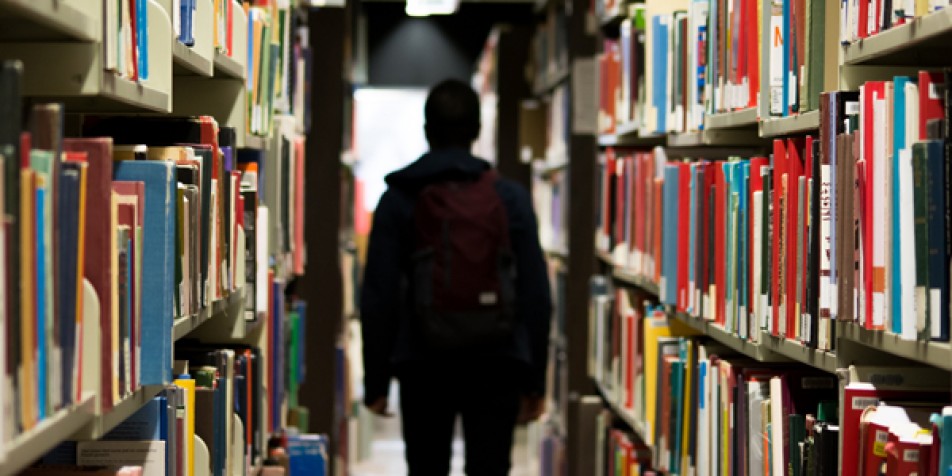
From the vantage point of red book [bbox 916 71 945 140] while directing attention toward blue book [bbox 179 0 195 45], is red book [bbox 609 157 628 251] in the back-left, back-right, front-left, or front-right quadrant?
front-right

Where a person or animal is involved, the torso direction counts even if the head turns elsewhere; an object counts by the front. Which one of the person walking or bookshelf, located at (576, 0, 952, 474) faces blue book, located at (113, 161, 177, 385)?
the bookshelf

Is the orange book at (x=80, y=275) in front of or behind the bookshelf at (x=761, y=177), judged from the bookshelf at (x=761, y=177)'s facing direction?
in front

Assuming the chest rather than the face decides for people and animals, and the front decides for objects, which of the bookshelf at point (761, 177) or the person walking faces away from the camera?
the person walking

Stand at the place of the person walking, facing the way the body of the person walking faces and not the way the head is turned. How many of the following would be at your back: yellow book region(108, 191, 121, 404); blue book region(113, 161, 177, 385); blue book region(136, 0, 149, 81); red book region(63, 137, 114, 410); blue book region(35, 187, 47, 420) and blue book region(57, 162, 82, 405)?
6

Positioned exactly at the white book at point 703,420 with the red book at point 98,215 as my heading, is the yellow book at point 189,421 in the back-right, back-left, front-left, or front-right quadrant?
front-right

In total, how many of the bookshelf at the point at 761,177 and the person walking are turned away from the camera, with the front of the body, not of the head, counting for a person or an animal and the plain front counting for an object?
1

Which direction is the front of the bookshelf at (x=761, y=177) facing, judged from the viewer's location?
facing the viewer and to the left of the viewer

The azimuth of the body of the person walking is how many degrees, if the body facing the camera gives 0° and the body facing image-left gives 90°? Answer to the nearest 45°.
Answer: approximately 180°

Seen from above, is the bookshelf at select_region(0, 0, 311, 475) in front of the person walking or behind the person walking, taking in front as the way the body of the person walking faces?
behind

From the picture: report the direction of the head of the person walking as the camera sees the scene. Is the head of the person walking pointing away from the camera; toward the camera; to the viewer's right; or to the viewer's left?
away from the camera
